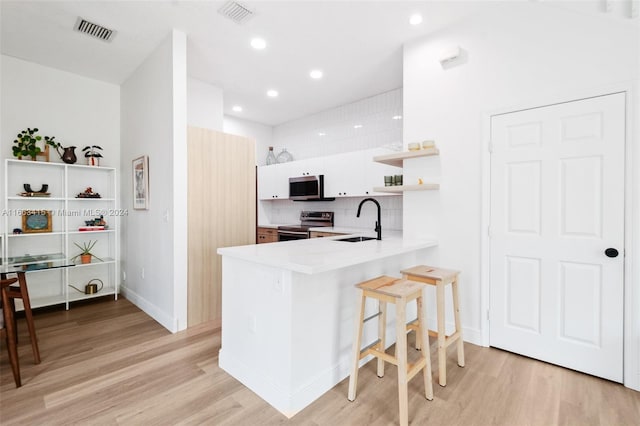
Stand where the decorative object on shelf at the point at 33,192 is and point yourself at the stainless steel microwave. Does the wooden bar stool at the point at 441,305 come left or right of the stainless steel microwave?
right

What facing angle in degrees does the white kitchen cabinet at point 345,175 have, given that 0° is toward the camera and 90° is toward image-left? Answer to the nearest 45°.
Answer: approximately 45°
